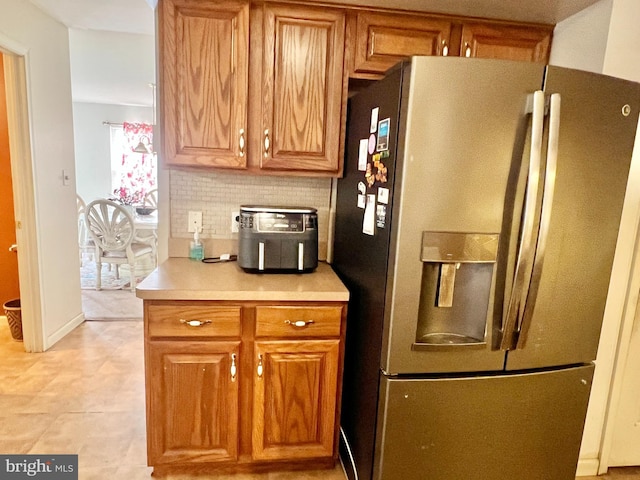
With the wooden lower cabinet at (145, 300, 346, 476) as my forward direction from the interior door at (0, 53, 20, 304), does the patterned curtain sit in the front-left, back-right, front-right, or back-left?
back-left

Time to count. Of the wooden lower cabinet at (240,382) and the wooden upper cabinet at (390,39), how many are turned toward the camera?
2

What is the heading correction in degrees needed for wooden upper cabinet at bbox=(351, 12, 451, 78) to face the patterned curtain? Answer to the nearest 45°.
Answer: approximately 135° to its right

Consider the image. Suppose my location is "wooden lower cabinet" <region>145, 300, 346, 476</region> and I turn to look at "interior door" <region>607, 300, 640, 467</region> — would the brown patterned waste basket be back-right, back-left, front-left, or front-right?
back-left

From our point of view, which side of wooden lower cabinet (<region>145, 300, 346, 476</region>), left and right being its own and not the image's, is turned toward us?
front

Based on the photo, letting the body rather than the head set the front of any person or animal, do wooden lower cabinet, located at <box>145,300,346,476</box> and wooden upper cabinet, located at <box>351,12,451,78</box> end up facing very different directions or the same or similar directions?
same or similar directions

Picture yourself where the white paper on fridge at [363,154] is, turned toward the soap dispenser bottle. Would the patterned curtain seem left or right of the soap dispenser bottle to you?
right

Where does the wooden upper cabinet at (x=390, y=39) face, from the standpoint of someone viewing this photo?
facing the viewer

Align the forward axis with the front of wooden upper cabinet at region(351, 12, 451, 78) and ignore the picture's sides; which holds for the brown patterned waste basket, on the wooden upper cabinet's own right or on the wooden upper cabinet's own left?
on the wooden upper cabinet's own right

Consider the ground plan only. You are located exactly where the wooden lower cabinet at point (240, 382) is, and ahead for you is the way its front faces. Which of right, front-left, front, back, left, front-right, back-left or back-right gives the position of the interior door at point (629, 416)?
left

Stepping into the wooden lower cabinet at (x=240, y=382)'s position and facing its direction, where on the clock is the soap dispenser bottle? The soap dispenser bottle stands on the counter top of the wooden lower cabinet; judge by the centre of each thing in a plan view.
The soap dispenser bottle is roughly at 5 o'clock from the wooden lower cabinet.
